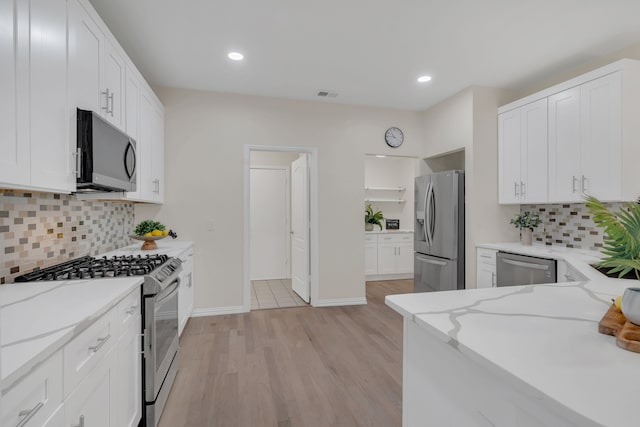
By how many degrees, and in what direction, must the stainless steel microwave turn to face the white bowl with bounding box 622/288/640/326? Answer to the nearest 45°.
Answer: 0° — it already faces it

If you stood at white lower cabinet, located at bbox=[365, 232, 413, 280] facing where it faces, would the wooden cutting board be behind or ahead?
ahead

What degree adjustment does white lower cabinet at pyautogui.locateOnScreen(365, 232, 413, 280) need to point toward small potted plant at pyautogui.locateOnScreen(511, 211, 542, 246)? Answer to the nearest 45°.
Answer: approximately 45° to its left

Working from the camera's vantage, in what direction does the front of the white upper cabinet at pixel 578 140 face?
facing the viewer and to the left of the viewer

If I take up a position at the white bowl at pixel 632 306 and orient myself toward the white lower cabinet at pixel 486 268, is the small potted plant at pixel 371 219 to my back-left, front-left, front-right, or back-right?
front-left

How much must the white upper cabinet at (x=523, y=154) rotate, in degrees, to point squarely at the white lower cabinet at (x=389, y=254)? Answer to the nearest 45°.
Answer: approximately 90° to its right

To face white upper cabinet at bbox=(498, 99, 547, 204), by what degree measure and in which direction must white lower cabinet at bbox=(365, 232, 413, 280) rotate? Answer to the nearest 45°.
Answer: approximately 45° to its left

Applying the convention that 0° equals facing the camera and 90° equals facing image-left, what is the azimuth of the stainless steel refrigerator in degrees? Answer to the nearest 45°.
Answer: approximately 45°

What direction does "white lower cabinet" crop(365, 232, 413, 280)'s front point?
toward the camera

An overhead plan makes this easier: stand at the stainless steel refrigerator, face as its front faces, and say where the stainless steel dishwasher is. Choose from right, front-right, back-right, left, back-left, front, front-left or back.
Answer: left

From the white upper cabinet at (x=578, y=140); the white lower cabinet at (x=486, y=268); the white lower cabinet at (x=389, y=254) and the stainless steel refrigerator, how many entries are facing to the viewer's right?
0
